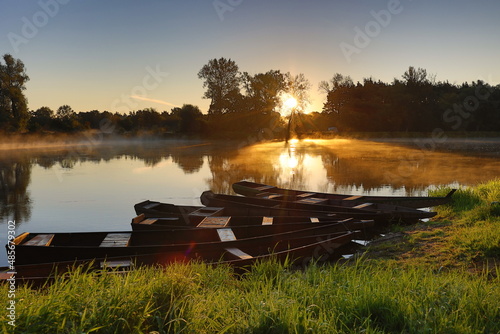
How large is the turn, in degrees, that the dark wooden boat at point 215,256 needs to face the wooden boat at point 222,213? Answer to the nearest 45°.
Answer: approximately 90° to its left

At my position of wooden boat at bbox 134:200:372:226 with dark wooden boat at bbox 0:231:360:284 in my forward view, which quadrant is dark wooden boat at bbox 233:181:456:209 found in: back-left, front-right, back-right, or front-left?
back-left

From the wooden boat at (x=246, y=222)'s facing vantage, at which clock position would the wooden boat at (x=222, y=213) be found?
the wooden boat at (x=222, y=213) is roughly at 8 o'clock from the wooden boat at (x=246, y=222).

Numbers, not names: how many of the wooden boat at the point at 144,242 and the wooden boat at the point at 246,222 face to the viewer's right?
2

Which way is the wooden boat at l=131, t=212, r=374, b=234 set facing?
to the viewer's right

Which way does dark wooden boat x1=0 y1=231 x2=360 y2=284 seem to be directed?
to the viewer's right

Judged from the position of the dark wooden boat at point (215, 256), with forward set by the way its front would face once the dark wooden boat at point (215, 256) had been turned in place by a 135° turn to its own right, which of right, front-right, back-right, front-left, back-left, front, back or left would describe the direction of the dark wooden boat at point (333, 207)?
back

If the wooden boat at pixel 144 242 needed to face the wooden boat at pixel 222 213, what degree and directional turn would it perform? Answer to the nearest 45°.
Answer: approximately 45° to its left

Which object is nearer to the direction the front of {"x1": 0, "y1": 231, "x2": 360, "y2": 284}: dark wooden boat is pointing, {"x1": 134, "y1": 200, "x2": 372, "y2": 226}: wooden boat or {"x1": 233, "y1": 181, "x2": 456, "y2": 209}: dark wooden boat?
the dark wooden boat

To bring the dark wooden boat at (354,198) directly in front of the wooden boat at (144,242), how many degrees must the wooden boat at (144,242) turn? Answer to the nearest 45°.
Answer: approximately 45° to its left
